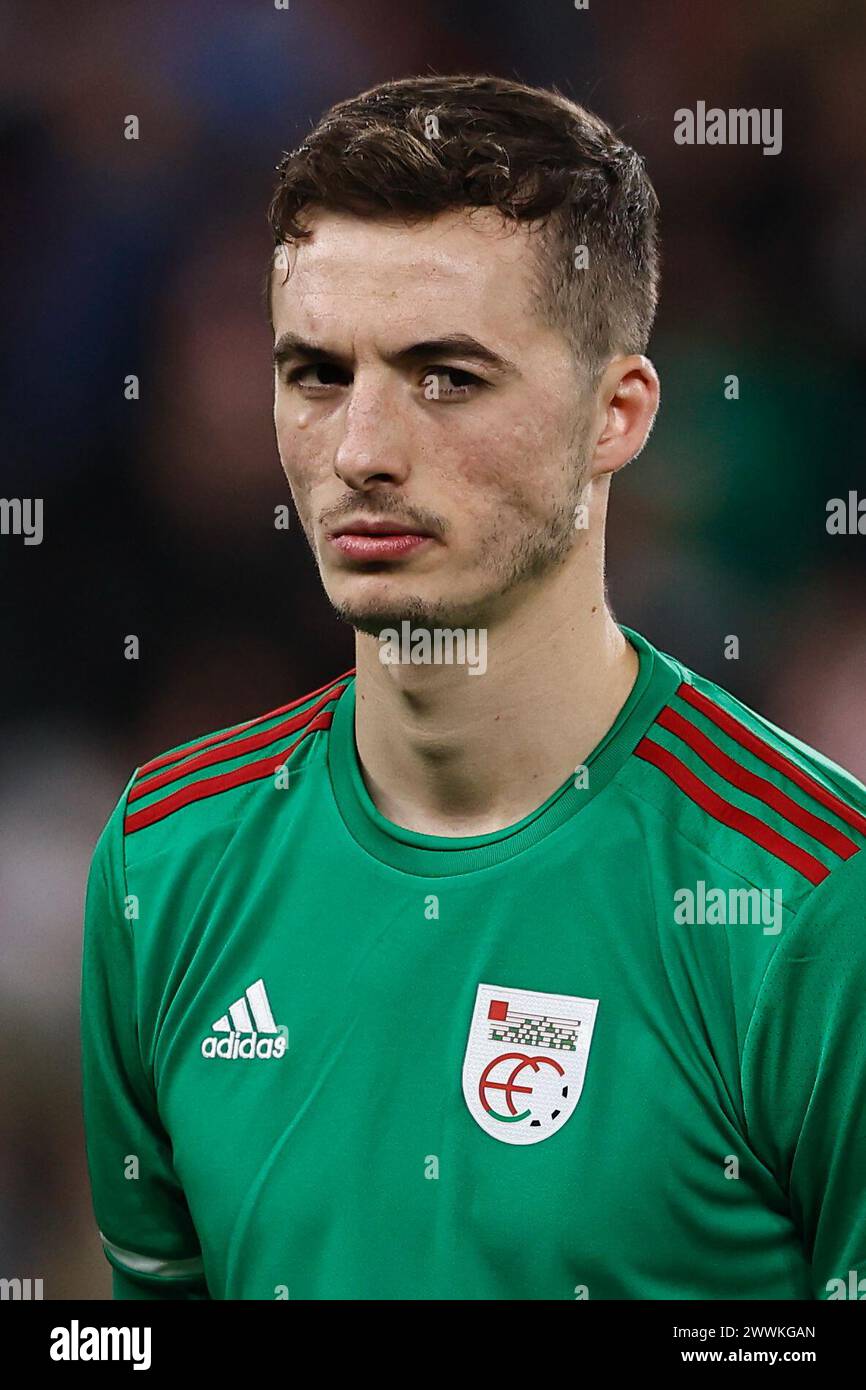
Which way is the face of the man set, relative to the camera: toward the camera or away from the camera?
toward the camera

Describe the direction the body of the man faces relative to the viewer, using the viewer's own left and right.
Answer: facing the viewer and to the left of the viewer
